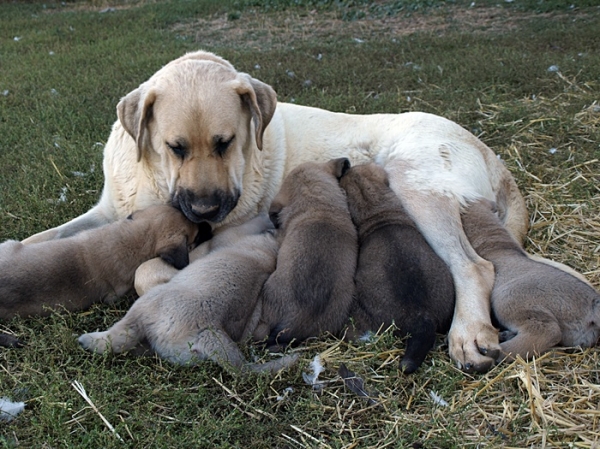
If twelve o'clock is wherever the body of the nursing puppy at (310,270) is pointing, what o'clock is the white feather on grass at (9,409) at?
The white feather on grass is roughly at 8 o'clock from the nursing puppy.

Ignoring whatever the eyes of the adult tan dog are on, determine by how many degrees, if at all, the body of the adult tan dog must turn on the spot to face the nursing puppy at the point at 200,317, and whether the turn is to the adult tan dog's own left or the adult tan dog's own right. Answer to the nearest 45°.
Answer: approximately 45° to the adult tan dog's own left

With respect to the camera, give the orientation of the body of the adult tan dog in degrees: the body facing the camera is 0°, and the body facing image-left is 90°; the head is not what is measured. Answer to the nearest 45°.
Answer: approximately 45°

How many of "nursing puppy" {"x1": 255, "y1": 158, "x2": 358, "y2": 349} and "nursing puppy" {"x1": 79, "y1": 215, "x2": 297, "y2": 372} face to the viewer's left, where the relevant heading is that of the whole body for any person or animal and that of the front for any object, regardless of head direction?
0

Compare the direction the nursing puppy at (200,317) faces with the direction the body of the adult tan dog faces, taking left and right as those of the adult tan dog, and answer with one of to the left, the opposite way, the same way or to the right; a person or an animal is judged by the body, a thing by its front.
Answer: the opposite way

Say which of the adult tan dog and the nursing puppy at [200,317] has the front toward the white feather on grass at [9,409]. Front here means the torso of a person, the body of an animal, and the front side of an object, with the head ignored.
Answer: the adult tan dog

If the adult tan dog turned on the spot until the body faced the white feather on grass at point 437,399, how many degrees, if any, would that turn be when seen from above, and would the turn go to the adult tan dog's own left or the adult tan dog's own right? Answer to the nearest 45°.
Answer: approximately 90° to the adult tan dog's own left

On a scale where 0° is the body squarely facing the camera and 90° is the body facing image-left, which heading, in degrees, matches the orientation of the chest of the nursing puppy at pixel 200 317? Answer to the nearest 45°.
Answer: approximately 225°

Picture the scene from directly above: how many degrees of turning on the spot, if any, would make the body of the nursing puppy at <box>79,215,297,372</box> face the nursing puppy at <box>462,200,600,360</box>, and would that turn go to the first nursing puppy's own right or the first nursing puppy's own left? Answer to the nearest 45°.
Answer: approximately 45° to the first nursing puppy's own right

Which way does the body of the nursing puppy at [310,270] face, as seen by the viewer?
away from the camera

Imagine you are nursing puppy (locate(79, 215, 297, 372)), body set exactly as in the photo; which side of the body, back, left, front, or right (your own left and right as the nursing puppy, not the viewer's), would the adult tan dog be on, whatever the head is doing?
front
